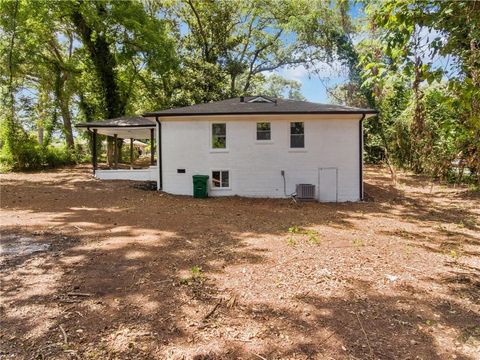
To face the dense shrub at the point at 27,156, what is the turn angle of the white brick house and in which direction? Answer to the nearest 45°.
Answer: approximately 45° to its left

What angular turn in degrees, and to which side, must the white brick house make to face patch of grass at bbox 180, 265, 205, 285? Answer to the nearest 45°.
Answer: approximately 180°

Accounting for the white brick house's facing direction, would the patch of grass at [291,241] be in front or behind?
behind

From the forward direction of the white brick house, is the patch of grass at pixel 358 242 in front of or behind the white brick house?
behind

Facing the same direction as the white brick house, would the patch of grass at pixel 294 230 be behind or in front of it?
behind

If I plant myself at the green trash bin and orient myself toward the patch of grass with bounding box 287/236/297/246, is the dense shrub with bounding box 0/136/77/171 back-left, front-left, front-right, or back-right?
back-right

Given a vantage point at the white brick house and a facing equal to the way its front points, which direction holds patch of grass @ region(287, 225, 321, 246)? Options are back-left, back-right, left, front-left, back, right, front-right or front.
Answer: back
